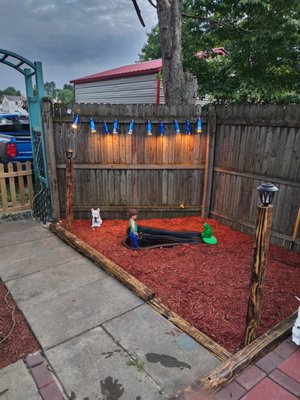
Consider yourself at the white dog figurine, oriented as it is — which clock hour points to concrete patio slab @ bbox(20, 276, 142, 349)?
The concrete patio slab is roughly at 12 o'clock from the white dog figurine.

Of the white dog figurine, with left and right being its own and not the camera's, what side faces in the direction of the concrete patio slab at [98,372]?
front

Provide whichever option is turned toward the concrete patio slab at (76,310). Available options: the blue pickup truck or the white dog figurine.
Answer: the white dog figurine

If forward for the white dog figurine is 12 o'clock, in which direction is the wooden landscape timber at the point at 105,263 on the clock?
The wooden landscape timber is roughly at 12 o'clock from the white dog figurine.

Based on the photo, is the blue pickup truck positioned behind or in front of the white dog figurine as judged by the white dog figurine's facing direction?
behind

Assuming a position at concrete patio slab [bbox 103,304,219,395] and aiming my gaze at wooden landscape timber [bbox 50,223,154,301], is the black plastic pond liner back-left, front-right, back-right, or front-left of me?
front-right

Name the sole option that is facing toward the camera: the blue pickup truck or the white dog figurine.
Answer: the white dog figurine

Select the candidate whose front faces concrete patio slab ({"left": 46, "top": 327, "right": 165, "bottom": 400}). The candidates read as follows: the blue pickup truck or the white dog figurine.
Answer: the white dog figurine

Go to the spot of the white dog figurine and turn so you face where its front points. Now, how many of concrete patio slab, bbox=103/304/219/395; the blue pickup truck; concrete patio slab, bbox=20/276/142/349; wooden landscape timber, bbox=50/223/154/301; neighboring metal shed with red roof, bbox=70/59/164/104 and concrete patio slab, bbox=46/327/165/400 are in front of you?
4

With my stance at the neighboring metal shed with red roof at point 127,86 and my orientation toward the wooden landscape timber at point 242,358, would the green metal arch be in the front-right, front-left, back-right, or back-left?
front-right

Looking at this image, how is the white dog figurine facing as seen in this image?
toward the camera

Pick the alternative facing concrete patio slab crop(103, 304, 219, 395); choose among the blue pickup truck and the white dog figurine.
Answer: the white dog figurine

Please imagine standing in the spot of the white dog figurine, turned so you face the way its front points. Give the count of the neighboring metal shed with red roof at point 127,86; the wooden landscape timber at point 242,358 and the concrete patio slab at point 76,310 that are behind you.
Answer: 1
